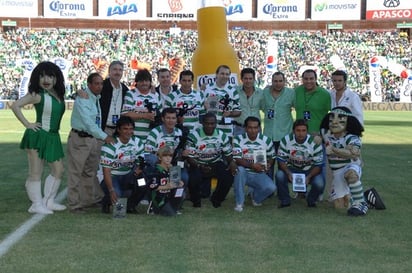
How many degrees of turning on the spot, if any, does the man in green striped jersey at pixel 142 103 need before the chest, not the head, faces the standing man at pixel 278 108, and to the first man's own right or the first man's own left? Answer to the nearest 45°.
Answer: approximately 90° to the first man's own left

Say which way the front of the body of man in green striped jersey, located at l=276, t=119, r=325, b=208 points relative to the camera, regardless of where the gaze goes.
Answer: toward the camera

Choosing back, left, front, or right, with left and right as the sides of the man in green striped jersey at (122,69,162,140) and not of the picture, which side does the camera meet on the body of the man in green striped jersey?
front

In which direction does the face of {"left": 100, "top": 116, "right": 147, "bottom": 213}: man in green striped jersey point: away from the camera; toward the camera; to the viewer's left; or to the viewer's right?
toward the camera

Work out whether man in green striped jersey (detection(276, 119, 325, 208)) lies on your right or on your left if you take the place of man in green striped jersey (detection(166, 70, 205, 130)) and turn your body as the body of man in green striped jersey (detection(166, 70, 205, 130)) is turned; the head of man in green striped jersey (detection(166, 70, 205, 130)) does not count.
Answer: on your left

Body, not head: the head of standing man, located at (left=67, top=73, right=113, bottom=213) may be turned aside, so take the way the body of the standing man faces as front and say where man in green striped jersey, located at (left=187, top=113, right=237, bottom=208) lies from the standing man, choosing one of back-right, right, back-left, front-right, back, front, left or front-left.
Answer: front-left

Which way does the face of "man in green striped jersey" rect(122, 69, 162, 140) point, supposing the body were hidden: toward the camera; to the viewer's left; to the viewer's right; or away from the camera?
toward the camera

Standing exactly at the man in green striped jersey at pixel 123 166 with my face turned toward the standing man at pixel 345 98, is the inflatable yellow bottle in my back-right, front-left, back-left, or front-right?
front-left

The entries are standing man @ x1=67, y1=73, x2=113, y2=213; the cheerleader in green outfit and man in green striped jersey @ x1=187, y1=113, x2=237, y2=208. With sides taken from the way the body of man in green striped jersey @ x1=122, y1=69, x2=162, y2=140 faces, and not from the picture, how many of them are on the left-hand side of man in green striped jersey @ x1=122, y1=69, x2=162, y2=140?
1

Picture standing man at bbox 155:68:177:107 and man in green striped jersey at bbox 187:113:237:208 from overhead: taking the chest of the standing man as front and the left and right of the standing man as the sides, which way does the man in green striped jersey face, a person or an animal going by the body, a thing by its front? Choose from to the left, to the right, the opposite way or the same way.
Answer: the same way

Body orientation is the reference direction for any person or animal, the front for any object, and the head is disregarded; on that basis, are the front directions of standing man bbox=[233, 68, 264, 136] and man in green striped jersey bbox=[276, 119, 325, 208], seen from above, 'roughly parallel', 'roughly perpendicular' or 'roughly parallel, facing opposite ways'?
roughly parallel

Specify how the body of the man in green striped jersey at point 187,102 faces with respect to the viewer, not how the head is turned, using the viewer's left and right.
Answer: facing the viewer

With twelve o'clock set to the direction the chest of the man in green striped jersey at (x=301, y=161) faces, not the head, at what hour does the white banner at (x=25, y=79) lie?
The white banner is roughly at 5 o'clock from the man in green striped jersey.
